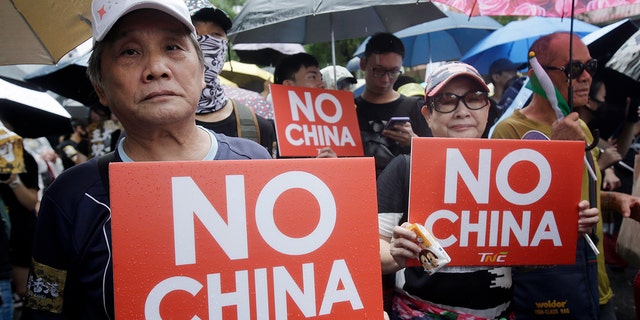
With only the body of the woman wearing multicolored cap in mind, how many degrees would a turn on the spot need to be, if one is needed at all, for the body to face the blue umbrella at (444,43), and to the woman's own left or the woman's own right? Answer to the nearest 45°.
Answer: approximately 180°

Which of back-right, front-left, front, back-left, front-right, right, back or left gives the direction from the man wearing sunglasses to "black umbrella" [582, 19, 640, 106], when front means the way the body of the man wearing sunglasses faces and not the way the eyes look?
back-left

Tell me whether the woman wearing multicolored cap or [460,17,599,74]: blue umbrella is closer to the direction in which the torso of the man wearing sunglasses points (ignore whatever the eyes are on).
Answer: the woman wearing multicolored cap

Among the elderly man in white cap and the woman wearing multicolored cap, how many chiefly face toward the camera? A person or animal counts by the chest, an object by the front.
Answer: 2

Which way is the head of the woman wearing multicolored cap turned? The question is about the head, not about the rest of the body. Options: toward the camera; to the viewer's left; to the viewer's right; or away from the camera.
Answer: toward the camera

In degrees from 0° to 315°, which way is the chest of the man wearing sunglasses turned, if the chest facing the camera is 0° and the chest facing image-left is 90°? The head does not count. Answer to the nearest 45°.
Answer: approximately 315°

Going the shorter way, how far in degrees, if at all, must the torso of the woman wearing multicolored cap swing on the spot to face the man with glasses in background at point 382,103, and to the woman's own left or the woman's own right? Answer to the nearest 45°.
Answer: approximately 180°

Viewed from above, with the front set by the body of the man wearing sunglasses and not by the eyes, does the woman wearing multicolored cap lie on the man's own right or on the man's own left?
on the man's own right

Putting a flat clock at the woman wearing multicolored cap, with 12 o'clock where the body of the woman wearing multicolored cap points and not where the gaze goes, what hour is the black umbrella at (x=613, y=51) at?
The black umbrella is roughly at 7 o'clock from the woman wearing multicolored cap.

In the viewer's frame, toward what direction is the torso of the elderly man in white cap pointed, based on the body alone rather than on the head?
toward the camera

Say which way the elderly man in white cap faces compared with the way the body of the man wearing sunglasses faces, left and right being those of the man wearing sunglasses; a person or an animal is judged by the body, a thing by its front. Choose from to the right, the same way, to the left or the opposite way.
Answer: the same way

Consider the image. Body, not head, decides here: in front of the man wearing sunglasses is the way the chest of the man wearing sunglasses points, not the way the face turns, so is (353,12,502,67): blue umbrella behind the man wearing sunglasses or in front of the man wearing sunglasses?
behind

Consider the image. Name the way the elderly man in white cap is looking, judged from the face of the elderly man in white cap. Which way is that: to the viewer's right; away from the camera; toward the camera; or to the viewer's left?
toward the camera
